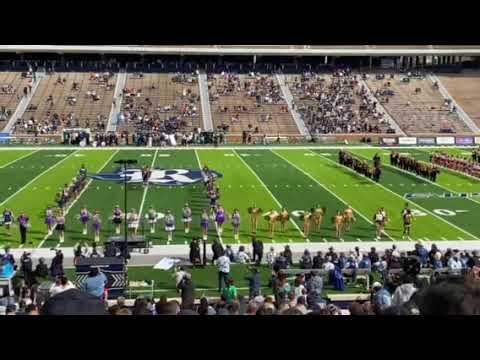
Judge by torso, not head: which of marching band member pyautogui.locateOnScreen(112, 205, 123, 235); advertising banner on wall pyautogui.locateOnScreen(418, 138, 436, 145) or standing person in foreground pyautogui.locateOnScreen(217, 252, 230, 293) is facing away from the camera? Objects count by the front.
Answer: the standing person in foreground

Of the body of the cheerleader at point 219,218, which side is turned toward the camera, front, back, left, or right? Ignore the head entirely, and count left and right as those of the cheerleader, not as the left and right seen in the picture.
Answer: front

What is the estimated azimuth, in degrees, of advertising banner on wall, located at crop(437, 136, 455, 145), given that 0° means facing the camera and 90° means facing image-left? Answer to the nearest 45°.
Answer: approximately 0°

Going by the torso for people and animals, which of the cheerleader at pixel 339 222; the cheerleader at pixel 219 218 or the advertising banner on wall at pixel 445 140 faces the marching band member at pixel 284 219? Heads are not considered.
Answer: the advertising banner on wall

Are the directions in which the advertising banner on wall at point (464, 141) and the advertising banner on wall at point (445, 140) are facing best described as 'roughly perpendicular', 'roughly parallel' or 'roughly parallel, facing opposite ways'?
roughly parallel

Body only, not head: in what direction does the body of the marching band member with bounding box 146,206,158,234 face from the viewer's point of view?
toward the camera

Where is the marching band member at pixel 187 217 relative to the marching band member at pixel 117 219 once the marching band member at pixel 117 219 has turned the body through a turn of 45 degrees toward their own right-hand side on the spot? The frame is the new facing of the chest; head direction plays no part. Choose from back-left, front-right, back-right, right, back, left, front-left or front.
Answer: back-left

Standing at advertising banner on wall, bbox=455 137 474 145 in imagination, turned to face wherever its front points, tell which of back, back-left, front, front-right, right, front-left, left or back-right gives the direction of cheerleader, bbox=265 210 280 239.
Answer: front

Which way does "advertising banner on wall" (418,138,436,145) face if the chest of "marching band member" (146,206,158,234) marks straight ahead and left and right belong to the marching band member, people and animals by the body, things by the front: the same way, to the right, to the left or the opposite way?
the same way

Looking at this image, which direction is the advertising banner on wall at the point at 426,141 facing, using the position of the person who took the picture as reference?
facing the viewer

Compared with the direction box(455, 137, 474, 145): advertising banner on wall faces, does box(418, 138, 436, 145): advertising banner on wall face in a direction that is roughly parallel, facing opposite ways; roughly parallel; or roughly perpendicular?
roughly parallel

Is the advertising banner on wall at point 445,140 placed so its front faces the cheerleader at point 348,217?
yes

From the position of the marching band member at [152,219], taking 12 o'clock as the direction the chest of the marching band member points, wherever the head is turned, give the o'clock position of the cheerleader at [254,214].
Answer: The cheerleader is roughly at 9 o'clock from the marching band member.

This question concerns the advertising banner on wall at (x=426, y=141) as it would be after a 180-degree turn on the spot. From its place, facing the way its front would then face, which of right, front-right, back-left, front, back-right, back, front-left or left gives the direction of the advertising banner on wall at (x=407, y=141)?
left

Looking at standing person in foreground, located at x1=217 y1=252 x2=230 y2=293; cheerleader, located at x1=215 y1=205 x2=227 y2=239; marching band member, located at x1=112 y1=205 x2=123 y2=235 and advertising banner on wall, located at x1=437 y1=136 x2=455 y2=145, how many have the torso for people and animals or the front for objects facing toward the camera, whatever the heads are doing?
3

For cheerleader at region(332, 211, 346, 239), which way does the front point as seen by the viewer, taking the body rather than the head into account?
toward the camera

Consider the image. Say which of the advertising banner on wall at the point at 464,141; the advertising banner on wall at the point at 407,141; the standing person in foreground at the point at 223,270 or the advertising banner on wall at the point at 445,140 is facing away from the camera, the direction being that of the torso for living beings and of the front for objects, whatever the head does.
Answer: the standing person in foreground

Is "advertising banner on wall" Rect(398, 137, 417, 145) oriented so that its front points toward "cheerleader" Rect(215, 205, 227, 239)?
yes
